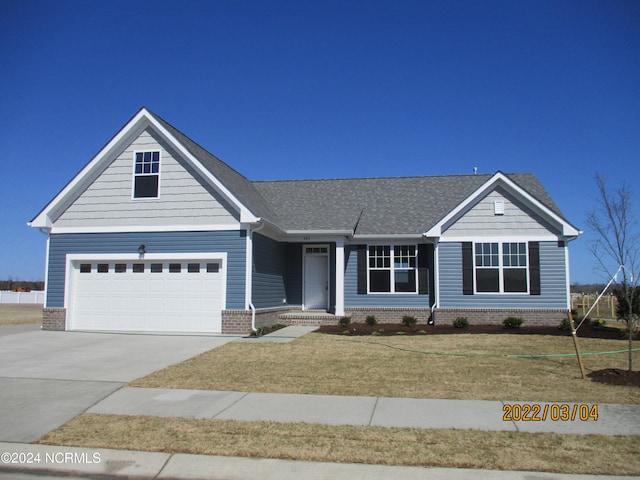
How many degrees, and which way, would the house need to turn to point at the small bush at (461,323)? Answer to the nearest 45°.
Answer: approximately 90° to its left

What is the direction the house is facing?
toward the camera

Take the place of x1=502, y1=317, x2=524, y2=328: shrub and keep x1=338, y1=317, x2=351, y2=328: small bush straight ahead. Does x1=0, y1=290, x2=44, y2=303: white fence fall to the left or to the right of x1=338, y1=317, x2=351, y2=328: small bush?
right

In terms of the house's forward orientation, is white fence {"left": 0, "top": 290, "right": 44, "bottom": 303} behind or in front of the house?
behind

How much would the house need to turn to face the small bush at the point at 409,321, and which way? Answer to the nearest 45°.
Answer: approximately 90° to its left

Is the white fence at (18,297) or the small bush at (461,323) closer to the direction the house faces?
the small bush
